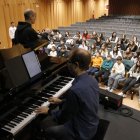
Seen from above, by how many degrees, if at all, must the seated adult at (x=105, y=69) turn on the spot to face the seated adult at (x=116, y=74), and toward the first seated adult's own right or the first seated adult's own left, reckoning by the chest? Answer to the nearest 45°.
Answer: approximately 90° to the first seated adult's own left

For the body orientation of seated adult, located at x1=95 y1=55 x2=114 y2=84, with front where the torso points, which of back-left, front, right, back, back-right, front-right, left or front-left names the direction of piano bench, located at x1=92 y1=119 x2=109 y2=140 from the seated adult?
front-left

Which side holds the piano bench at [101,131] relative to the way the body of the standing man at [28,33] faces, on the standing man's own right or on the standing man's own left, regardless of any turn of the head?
on the standing man's own right

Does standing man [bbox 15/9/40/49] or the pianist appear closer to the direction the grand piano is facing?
the pianist

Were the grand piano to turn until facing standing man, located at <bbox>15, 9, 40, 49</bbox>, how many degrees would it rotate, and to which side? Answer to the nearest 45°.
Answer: approximately 135° to its left

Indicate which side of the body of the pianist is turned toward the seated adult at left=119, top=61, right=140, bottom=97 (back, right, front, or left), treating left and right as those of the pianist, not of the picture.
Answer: right

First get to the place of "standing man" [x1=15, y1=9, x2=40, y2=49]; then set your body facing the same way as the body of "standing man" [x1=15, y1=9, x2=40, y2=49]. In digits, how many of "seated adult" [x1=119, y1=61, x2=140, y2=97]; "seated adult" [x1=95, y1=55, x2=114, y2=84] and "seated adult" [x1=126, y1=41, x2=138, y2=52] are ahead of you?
3
